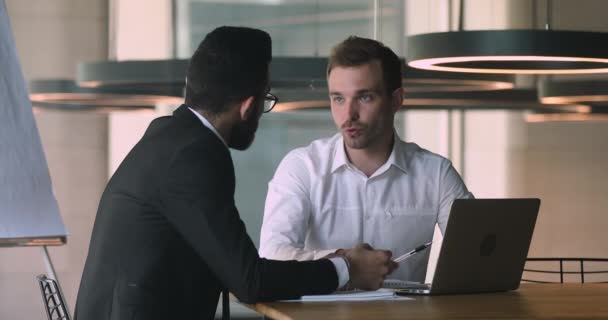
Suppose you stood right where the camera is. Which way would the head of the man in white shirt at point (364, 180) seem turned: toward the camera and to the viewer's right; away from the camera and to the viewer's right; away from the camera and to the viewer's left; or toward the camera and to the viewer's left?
toward the camera and to the viewer's left

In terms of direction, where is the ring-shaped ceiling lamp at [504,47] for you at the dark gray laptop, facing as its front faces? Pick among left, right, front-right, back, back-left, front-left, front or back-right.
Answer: front-right

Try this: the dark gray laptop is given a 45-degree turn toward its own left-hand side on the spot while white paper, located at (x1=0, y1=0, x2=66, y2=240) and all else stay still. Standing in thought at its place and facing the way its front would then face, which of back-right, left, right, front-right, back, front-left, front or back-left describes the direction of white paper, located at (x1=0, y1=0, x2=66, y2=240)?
front-left

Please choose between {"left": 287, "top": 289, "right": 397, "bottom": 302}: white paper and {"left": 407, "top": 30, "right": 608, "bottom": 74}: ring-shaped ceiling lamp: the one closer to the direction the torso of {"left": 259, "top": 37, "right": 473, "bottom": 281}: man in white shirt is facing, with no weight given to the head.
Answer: the white paper

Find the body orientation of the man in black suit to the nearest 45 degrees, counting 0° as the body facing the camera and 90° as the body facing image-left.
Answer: approximately 225°

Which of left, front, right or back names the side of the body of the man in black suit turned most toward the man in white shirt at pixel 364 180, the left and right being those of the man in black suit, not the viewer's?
front

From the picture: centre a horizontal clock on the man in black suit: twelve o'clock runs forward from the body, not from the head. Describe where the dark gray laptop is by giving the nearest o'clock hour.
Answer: The dark gray laptop is roughly at 1 o'clock from the man in black suit.

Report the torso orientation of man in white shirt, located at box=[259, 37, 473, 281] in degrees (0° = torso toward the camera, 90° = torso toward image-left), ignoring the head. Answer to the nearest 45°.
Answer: approximately 0°

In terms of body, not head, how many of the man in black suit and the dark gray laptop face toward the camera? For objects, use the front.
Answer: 0

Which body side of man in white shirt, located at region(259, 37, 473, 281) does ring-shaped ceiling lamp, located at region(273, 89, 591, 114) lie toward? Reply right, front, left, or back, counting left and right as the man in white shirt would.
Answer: back

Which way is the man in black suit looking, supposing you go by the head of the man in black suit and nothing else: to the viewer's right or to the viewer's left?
to the viewer's right

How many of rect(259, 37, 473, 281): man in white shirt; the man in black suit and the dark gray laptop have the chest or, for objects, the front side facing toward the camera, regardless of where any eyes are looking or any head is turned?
1

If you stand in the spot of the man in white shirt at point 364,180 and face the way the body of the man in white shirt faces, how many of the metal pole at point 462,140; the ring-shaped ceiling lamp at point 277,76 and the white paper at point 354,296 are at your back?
2
